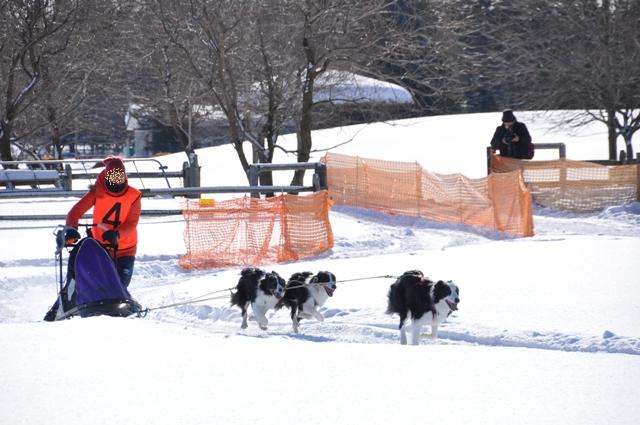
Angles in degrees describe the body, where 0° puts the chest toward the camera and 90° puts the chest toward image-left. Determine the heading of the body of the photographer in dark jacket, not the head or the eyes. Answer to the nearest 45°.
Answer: approximately 0°

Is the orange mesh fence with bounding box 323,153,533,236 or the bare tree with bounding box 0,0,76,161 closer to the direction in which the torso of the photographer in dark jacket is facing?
the orange mesh fence

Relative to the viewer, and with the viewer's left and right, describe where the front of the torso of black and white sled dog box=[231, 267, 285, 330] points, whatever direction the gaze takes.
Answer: facing the viewer and to the right of the viewer

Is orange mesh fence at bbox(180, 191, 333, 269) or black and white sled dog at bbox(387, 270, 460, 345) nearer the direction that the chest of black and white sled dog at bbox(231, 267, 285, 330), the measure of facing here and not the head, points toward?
the black and white sled dog

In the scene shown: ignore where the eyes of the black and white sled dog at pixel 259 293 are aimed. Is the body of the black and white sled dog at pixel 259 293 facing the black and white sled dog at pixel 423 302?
yes

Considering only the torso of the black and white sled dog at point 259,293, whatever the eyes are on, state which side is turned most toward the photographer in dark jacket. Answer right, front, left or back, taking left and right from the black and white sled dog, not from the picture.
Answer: left

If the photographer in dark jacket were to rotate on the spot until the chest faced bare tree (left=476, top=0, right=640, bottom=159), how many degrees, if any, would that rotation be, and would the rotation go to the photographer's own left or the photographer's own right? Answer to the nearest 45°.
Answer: approximately 180°
